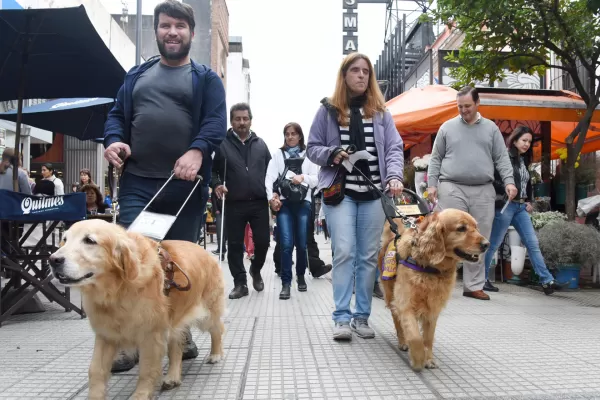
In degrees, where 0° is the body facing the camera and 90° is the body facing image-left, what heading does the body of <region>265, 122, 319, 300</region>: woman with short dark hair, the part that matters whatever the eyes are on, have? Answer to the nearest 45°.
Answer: approximately 0°

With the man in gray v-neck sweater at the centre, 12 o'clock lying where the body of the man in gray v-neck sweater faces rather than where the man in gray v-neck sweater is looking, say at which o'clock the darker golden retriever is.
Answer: The darker golden retriever is roughly at 12 o'clock from the man in gray v-neck sweater.

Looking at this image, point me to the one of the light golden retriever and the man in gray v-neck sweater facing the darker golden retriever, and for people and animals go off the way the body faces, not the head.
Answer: the man in gray v-neck sweater

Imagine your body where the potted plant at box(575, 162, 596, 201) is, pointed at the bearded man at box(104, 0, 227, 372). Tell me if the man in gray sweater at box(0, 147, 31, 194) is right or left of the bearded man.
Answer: right

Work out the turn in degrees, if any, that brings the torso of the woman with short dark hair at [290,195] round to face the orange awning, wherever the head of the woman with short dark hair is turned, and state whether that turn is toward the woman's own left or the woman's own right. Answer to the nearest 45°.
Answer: approximately 90° to the woman's own left

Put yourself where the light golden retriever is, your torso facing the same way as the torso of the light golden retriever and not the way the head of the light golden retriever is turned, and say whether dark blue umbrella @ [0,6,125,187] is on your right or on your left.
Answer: on your right

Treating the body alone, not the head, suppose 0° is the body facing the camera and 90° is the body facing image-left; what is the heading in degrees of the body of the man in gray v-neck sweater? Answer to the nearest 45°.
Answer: approximately 0°

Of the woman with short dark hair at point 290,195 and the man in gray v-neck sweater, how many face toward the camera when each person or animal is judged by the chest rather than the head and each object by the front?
2

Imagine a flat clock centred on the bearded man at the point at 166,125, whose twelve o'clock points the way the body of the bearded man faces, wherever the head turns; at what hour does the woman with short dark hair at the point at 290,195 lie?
The woman with short dark hair is roughly at 7 o'clock from the bearded man.
